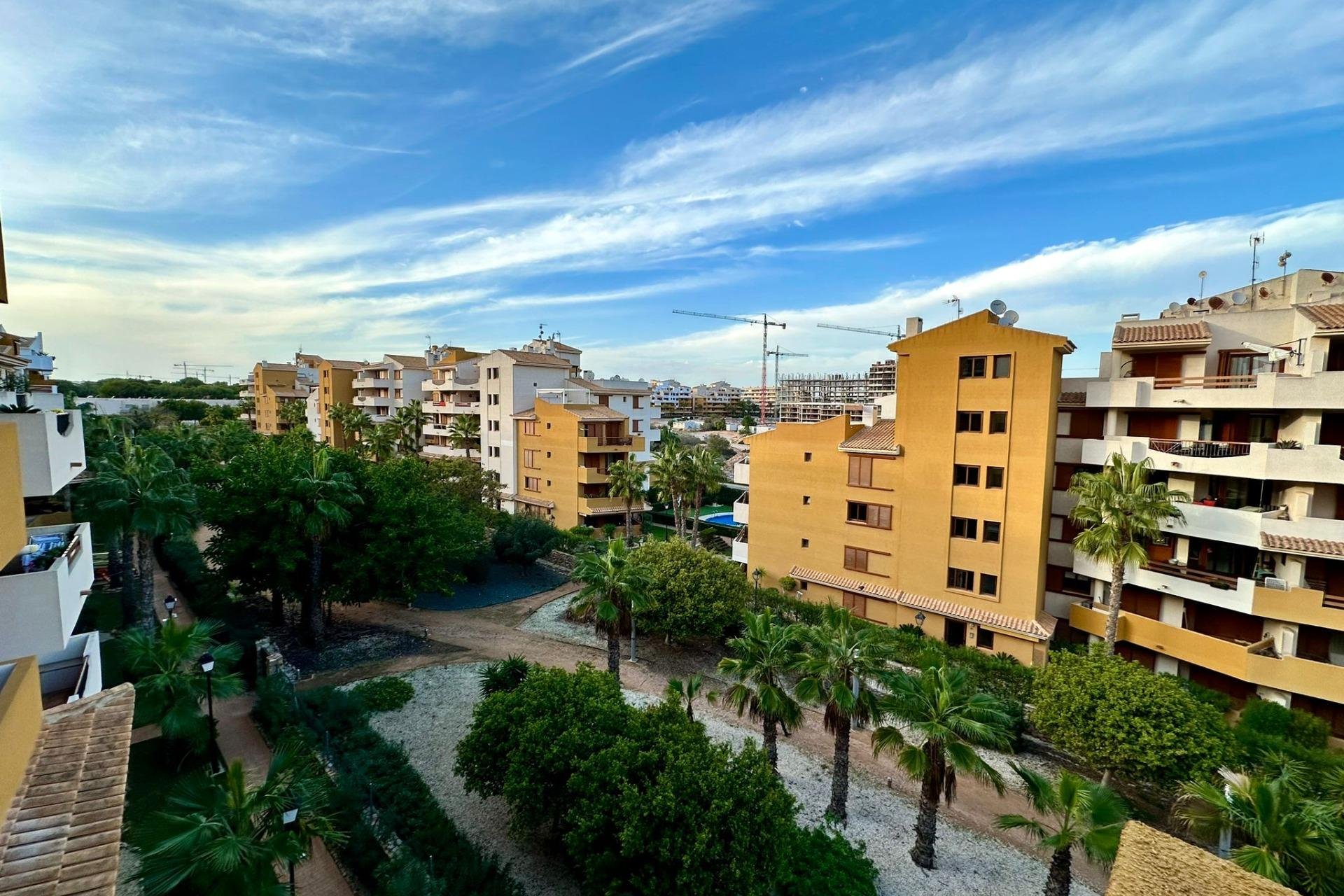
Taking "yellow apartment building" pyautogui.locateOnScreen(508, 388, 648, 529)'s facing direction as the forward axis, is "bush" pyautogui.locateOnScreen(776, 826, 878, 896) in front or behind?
in front

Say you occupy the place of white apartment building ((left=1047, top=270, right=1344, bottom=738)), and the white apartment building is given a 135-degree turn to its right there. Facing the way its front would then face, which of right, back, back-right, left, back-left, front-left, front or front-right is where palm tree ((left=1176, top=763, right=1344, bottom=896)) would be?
back

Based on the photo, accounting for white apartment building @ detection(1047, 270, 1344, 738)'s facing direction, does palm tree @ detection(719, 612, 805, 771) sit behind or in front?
in front

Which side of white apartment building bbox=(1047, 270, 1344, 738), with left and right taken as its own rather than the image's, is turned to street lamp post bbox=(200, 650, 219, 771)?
front

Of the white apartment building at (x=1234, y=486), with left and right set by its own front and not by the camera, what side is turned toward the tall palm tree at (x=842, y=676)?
front

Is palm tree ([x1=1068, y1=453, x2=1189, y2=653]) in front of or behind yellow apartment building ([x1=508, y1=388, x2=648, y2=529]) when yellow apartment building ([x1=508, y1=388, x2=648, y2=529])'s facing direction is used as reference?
in front

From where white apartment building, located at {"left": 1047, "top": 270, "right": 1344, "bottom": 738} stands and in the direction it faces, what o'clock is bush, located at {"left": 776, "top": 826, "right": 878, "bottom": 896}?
The bush is roughly at 11 o'clock from the white apartment building.

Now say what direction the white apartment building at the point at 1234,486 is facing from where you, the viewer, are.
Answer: facing the viewer and to the left of the viewer

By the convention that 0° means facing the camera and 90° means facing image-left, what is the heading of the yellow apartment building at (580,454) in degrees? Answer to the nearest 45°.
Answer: approximately 315°

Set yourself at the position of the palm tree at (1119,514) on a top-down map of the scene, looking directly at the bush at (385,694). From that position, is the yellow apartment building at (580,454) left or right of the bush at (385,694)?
right

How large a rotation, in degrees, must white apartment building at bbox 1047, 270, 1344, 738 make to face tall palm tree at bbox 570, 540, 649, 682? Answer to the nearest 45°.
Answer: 0° — it already faces it

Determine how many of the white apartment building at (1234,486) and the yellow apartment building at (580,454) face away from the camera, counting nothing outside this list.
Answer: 0

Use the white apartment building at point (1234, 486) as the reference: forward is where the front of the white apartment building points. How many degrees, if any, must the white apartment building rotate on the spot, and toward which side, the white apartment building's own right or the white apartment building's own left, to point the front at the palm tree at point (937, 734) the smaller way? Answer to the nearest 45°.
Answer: approximately 45° to the white apartment building's own left
